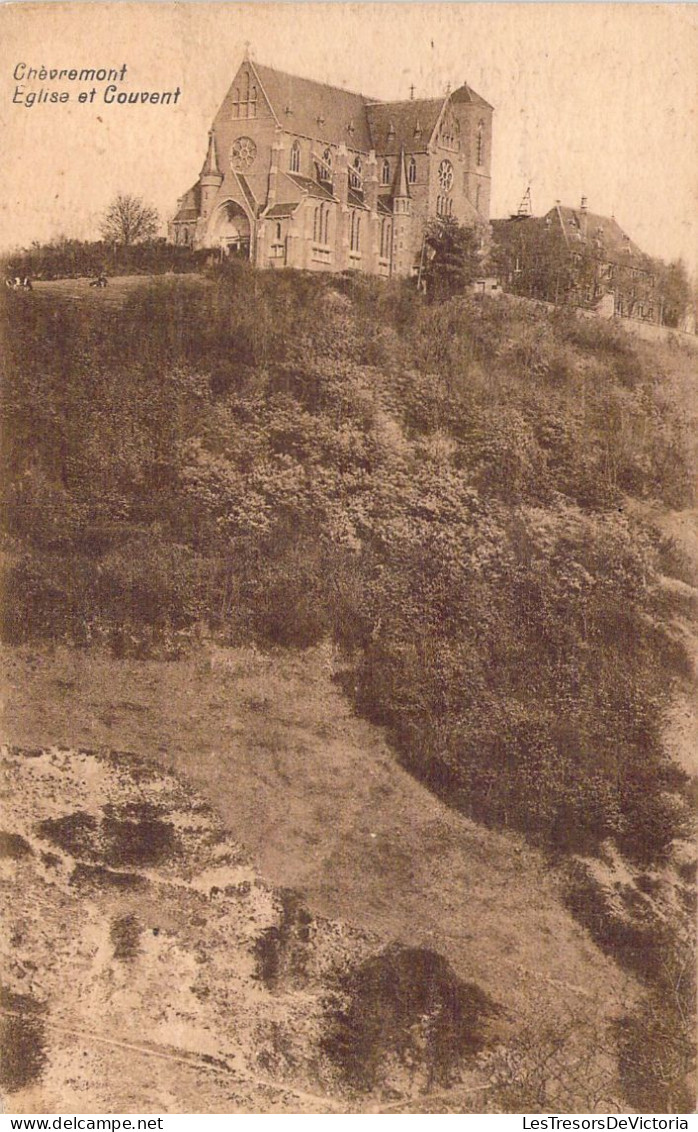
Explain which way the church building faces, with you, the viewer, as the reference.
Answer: facing the viewer and to the left of the viewer

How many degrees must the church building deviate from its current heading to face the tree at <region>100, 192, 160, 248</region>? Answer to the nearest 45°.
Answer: approximately 45° to its right
